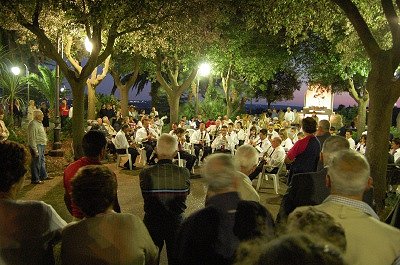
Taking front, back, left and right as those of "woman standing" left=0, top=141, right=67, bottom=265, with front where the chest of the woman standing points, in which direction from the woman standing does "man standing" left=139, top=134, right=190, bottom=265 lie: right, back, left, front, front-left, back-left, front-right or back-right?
front-right

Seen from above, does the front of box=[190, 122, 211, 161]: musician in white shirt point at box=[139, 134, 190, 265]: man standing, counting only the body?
yes

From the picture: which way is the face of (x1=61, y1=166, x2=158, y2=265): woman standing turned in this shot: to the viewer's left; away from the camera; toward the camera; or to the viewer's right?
away from the camera

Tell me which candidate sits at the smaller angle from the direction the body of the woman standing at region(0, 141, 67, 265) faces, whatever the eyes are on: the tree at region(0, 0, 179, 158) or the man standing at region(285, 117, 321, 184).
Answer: the tree

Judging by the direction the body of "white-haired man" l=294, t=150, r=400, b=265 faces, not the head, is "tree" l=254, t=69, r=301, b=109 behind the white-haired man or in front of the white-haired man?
in front

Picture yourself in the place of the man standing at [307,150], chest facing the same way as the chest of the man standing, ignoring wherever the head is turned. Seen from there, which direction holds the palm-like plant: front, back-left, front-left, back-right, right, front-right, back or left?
front

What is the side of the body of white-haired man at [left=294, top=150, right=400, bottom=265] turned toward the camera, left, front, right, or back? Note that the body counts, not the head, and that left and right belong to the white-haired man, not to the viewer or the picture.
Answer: back

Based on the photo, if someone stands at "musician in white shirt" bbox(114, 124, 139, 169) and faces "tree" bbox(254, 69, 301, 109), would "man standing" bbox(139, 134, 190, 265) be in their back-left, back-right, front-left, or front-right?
back-right

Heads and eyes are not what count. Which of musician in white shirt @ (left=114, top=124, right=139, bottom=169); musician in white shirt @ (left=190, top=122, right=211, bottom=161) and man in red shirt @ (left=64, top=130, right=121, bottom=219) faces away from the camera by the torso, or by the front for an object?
the man in red shirt

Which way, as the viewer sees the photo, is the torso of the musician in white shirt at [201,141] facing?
toward the camera

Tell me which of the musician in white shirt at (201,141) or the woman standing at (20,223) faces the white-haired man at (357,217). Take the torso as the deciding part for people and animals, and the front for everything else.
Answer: the musician in white shirt

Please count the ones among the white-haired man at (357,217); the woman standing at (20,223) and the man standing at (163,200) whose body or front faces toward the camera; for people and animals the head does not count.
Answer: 0

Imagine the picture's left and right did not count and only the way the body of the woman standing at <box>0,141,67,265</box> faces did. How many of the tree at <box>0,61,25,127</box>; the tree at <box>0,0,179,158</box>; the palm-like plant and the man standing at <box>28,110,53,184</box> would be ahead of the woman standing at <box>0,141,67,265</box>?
4

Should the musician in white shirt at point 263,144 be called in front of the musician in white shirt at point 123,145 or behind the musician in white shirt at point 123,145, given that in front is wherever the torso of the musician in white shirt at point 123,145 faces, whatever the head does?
in front

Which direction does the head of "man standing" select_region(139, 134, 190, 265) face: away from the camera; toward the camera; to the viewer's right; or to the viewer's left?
away from the camera

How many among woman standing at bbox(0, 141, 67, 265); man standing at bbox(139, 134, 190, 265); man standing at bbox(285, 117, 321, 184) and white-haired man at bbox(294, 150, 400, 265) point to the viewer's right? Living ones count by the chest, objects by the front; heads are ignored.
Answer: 0

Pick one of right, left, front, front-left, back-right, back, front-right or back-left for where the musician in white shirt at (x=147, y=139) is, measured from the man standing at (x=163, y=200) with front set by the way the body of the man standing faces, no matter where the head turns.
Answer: front

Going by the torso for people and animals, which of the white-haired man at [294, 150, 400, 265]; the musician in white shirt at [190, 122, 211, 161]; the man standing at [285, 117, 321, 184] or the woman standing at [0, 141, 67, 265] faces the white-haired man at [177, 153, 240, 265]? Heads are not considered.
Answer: the musician in white shirt

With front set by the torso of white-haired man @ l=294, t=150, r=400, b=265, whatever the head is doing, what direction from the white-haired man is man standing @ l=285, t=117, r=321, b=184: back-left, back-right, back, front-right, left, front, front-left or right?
front

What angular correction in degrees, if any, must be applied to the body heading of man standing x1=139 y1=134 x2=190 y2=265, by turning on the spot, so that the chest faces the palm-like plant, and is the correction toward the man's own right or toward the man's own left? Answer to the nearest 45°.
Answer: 0° — they already face it

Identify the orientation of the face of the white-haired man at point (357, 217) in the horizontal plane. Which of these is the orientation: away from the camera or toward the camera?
away from the camera
